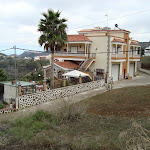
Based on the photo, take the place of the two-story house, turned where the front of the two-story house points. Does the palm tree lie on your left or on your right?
on your right

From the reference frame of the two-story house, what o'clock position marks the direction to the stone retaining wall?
The stone retaining wall is roughly at 2 o'clock from the two-story house.

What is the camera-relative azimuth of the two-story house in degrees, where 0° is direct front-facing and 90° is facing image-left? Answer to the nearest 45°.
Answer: approximately 315°
